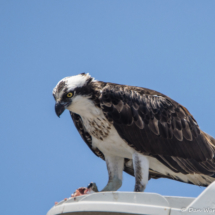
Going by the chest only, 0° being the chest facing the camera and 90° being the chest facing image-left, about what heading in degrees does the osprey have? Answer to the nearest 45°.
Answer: approximately 45°
